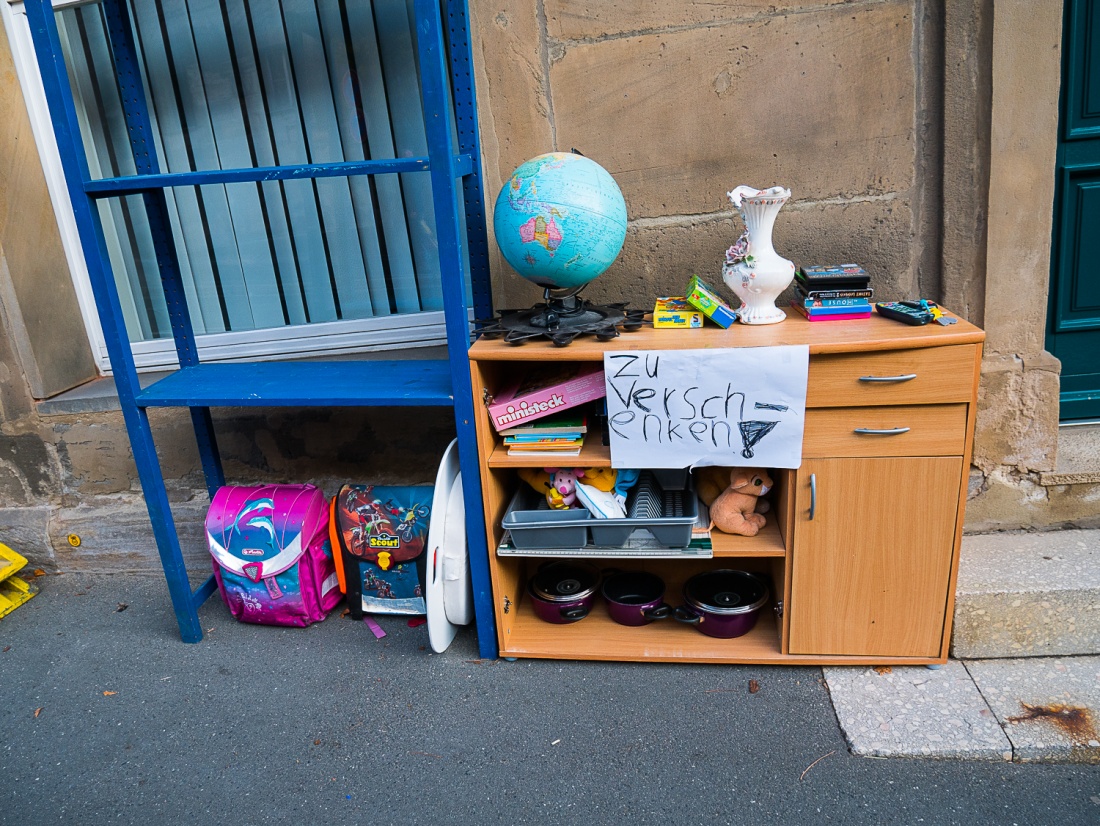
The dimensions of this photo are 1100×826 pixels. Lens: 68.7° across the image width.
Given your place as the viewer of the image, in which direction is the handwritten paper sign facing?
facing the viewer

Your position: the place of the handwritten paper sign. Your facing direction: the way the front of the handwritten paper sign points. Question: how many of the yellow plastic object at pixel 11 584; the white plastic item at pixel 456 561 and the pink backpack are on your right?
3

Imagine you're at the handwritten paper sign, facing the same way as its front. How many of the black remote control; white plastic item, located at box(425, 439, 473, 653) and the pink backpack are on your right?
2

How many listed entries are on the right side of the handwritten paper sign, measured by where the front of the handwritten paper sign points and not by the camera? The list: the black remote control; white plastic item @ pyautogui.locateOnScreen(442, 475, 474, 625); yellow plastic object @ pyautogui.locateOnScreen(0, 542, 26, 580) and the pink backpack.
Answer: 3

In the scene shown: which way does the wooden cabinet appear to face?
toward the camera

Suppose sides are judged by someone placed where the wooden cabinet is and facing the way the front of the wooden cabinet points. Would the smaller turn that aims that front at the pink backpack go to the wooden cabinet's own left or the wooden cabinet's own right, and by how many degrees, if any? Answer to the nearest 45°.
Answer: approximately 90° to the wooden cabinet's own right

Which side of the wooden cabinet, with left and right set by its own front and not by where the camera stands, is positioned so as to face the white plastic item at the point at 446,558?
right

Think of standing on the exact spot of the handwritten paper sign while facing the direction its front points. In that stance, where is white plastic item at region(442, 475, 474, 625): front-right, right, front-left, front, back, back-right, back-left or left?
right
